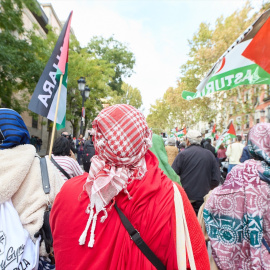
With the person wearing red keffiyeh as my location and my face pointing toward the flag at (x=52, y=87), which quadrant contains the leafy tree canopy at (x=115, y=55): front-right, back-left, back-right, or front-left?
front-right

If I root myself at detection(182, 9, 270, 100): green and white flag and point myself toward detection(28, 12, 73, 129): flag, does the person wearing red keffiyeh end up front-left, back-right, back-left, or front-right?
front-left

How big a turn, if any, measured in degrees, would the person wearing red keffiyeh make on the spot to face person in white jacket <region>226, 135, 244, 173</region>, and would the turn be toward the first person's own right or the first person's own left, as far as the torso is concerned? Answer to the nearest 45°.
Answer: approximately 45° to the first person's own right

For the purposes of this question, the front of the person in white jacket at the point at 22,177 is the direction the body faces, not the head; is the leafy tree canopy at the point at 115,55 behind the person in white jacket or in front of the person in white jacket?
in front

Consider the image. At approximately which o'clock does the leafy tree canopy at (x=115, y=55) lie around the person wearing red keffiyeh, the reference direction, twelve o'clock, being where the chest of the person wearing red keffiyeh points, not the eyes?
The leafy tree canopy is roughly at 12 o'clock from the person wearing red keffiyeh.

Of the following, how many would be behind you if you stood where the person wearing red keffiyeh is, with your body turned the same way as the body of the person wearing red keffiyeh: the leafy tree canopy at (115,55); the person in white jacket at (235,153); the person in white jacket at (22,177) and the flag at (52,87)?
0

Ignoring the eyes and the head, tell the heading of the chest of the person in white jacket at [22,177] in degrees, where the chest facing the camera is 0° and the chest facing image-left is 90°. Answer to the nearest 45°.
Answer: approximately 180°

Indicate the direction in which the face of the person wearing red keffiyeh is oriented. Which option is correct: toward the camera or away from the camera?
away from the camera

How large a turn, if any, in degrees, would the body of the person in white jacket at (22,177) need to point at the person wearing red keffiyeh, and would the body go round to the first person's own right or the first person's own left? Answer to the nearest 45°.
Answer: approximately 135° to the first person's own right

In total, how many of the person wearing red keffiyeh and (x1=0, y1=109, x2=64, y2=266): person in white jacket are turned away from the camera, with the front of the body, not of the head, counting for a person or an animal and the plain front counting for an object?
2

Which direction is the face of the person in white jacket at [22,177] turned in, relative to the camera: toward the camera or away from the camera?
away from the camera

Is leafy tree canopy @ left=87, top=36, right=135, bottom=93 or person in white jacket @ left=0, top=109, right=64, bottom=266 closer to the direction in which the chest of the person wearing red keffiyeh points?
the leafy tree canopy

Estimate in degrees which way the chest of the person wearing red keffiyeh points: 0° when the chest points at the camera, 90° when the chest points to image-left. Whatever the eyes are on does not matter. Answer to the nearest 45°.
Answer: approximately 180°

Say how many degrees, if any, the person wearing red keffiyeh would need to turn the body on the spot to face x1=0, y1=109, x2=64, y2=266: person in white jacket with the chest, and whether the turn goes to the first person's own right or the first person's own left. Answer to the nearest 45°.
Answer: approximately 45° to the first person's own left
